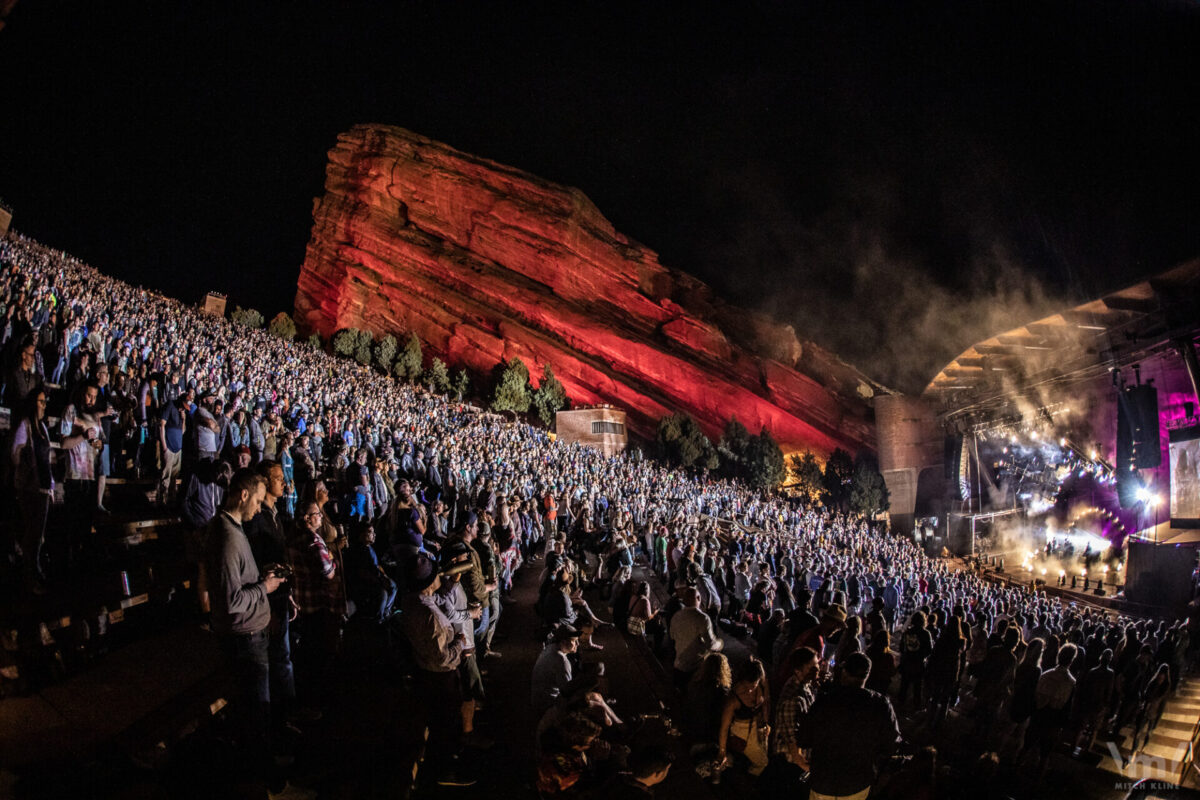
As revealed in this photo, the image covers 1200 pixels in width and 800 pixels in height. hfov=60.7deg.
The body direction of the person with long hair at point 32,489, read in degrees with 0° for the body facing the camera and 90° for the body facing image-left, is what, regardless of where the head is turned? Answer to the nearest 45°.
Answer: approximately 315°

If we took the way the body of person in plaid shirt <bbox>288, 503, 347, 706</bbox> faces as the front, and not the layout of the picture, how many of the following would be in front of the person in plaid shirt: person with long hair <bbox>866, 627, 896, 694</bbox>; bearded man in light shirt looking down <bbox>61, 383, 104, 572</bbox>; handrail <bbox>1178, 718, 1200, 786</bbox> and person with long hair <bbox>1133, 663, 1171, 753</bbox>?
3

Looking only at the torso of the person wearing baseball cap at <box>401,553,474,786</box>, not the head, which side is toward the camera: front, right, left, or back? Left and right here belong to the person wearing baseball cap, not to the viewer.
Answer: right

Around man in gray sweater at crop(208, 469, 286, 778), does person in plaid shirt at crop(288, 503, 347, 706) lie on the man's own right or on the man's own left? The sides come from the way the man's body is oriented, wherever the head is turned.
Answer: on the man's own left

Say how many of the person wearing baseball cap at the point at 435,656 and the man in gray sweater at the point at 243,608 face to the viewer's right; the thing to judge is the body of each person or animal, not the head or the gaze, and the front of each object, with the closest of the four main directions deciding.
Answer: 2

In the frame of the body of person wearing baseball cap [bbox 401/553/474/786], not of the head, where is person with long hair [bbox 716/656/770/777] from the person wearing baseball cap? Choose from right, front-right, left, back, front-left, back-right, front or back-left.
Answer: front

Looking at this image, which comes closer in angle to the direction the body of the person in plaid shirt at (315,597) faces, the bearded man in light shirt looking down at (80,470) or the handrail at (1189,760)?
the handrail

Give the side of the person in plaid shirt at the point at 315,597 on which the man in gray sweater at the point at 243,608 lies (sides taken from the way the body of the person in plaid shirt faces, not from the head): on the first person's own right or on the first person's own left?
on the first person's own right

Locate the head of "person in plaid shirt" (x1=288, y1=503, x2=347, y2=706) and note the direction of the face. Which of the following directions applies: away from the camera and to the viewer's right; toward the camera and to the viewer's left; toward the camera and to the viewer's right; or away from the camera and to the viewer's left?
toward the camera and to the viewer's right

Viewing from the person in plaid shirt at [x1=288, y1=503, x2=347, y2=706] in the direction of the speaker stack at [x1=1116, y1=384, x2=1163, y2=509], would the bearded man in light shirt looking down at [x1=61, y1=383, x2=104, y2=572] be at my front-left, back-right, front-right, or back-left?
back-left

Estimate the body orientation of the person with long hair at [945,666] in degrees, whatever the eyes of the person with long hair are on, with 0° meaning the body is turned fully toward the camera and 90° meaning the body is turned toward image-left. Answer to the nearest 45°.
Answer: approximately 225°
